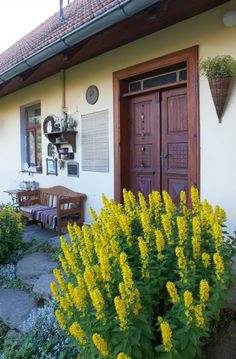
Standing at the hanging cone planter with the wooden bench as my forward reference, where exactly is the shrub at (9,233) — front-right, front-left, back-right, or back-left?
front-left

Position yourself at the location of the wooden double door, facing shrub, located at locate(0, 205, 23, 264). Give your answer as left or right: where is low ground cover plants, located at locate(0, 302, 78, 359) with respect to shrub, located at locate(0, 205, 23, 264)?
left

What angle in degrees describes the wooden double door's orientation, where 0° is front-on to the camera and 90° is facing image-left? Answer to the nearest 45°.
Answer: approximately 45°

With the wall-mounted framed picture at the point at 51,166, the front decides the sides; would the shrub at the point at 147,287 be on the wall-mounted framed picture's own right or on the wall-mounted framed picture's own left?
on the wall-mounted framed picture's own left

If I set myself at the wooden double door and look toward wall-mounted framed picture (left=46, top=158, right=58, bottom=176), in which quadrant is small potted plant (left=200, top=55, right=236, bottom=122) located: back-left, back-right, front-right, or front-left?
back-left

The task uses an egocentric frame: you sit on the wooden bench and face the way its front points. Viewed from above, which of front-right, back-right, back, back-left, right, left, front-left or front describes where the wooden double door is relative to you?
left

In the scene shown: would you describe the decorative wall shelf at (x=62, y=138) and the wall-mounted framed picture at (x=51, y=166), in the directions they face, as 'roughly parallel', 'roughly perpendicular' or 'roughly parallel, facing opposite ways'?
roughly parallel

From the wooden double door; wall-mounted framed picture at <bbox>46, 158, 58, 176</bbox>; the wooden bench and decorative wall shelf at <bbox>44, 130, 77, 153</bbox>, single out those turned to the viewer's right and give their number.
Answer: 0

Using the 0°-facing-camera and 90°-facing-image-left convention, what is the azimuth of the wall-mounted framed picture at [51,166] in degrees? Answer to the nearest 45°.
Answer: approximately 45°

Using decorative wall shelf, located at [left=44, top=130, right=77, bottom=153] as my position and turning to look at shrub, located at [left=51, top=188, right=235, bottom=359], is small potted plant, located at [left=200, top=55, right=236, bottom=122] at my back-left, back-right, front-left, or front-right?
front-left

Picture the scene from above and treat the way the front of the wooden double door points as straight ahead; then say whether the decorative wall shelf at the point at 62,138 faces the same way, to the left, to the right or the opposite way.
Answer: the same way

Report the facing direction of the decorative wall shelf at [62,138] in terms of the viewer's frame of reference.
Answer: facing the viewer and to the left of the viewer

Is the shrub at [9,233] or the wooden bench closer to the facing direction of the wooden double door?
the shrub

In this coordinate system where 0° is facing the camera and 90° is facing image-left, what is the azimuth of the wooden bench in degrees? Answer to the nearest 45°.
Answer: approximately 45°

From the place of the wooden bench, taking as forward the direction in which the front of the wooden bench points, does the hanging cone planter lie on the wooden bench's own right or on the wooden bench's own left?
on the wooden bench's own left
